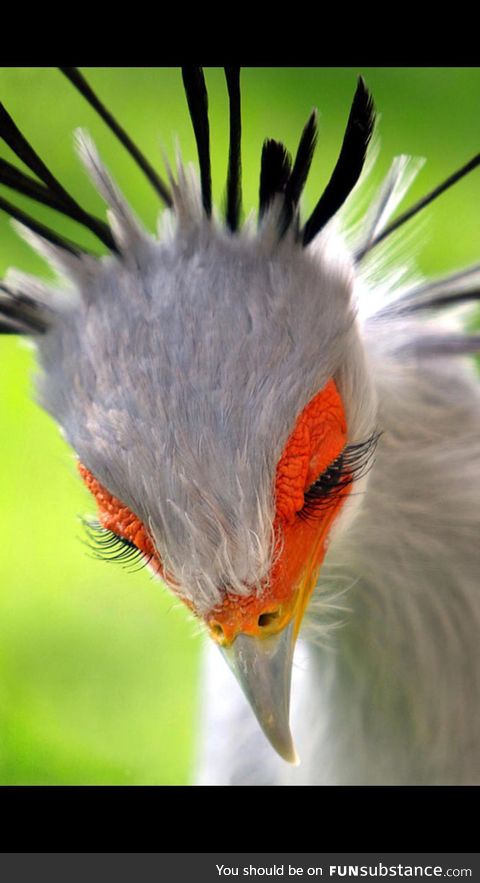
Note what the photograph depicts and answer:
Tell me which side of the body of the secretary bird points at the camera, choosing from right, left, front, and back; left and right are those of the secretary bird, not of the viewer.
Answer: front
